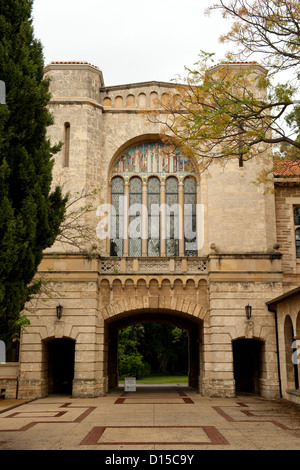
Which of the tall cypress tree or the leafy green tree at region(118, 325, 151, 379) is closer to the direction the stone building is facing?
the tall cypress tree

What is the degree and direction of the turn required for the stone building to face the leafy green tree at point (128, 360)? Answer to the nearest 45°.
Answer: approximately 180°

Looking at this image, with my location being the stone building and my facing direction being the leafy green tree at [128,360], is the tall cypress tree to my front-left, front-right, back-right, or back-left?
back-left

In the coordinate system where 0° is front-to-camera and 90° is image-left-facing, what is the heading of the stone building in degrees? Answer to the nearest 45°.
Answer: approximately 0°
